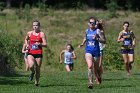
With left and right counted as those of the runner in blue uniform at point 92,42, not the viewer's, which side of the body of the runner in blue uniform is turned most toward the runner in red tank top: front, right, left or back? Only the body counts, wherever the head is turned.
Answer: right

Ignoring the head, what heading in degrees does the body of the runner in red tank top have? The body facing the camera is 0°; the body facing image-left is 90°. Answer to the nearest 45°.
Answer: approximately 0°

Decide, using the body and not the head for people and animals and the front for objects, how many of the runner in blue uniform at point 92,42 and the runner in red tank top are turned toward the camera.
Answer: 2

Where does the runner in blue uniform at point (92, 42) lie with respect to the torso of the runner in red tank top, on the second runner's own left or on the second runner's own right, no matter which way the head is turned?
on the second runner's own left

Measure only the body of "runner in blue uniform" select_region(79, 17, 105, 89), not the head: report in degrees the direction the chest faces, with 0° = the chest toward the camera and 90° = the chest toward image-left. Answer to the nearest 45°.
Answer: approximately 0°
